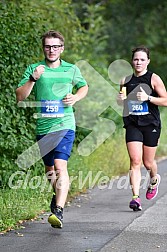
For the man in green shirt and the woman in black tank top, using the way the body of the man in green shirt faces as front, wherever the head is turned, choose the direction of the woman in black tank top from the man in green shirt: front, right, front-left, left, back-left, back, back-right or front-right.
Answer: back-left

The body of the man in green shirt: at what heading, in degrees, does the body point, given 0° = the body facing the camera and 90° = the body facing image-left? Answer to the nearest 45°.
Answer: approximately 0°
